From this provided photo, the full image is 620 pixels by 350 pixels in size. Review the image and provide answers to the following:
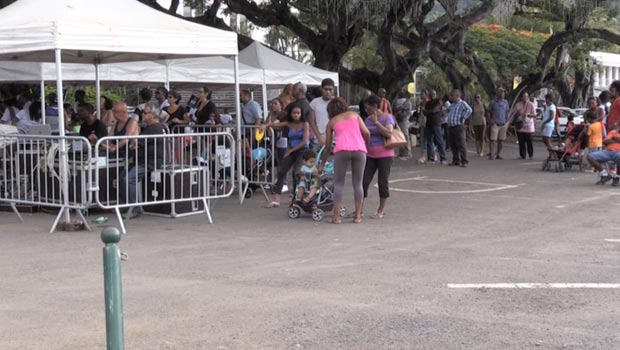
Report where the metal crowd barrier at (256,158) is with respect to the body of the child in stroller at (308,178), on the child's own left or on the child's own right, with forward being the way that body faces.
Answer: on the child's own right

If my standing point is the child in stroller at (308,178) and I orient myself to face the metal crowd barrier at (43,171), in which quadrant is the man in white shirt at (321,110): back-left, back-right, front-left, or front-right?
back-right

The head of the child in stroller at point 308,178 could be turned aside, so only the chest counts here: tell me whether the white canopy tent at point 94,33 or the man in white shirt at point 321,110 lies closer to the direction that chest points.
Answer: the white canopy tent

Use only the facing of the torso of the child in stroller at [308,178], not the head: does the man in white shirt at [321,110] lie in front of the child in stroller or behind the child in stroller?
behind

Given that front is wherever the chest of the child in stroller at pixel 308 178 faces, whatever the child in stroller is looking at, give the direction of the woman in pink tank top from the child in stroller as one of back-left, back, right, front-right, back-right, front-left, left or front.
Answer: left

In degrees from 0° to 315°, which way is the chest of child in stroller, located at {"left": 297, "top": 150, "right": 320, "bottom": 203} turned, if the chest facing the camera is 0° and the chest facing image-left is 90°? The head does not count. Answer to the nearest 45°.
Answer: approximately 45°

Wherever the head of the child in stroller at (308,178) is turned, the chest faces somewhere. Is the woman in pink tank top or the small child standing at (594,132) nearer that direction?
the woman in pink tank top

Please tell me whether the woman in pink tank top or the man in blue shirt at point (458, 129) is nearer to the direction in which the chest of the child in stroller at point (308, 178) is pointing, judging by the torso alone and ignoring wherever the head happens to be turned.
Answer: the woman in pink tank top

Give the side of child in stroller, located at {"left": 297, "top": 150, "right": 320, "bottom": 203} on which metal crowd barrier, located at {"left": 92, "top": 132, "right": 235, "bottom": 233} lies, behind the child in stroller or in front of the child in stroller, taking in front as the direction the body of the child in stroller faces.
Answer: in front

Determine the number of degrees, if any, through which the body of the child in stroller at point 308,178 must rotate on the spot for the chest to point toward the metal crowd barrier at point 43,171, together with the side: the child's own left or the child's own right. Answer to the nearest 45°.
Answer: approximately 45° to the child's own right

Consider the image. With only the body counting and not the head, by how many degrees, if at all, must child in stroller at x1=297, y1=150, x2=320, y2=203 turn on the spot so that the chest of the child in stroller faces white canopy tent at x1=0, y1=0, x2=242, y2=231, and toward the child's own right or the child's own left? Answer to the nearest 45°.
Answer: approximately 45° to the child's own right
